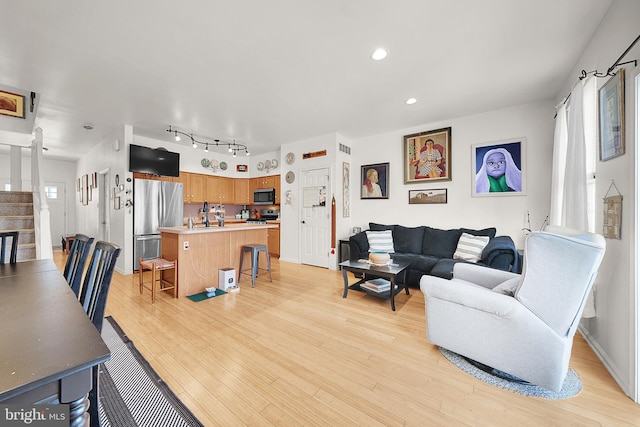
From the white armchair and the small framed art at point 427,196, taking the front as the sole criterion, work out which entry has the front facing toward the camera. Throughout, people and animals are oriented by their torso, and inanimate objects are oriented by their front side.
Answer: the small framed art

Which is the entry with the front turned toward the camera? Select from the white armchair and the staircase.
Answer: the staircase

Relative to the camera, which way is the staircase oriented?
toward the camera

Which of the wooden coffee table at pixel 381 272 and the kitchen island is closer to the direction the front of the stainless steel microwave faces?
the kitchen island

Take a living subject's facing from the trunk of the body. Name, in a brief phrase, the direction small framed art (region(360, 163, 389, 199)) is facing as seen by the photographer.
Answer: facing the viewer

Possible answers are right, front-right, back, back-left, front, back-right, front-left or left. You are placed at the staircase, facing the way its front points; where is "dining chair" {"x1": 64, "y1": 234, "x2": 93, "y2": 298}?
front

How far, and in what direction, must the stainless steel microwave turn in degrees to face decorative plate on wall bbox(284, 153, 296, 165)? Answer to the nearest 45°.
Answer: approximately 90° to its left

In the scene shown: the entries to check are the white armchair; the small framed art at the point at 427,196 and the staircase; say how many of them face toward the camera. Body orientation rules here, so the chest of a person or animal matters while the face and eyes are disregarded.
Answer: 2

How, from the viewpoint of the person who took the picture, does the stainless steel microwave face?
facing the viewer and to the left of the viewer

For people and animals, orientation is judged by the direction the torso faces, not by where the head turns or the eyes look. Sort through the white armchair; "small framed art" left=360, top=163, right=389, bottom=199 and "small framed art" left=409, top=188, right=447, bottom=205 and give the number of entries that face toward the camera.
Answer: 2

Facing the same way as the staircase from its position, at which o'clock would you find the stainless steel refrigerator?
The stainless steel refrigerator is roughly at 9 o'clock from the staircase.

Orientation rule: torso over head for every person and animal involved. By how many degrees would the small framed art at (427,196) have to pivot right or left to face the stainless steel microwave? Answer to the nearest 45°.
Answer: approximately 90° to its right
